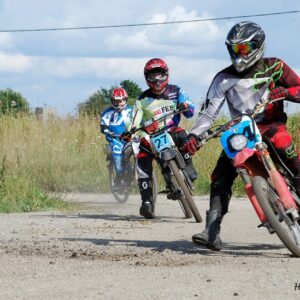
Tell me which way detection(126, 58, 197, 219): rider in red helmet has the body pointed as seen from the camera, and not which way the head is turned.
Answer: toward the camera

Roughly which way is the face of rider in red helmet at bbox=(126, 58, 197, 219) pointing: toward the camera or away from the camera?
toward the camera

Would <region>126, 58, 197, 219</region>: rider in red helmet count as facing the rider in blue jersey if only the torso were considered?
no

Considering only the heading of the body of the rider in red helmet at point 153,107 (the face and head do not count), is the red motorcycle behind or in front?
in front

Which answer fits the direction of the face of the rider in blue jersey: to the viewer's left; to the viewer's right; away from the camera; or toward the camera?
toward the camera
